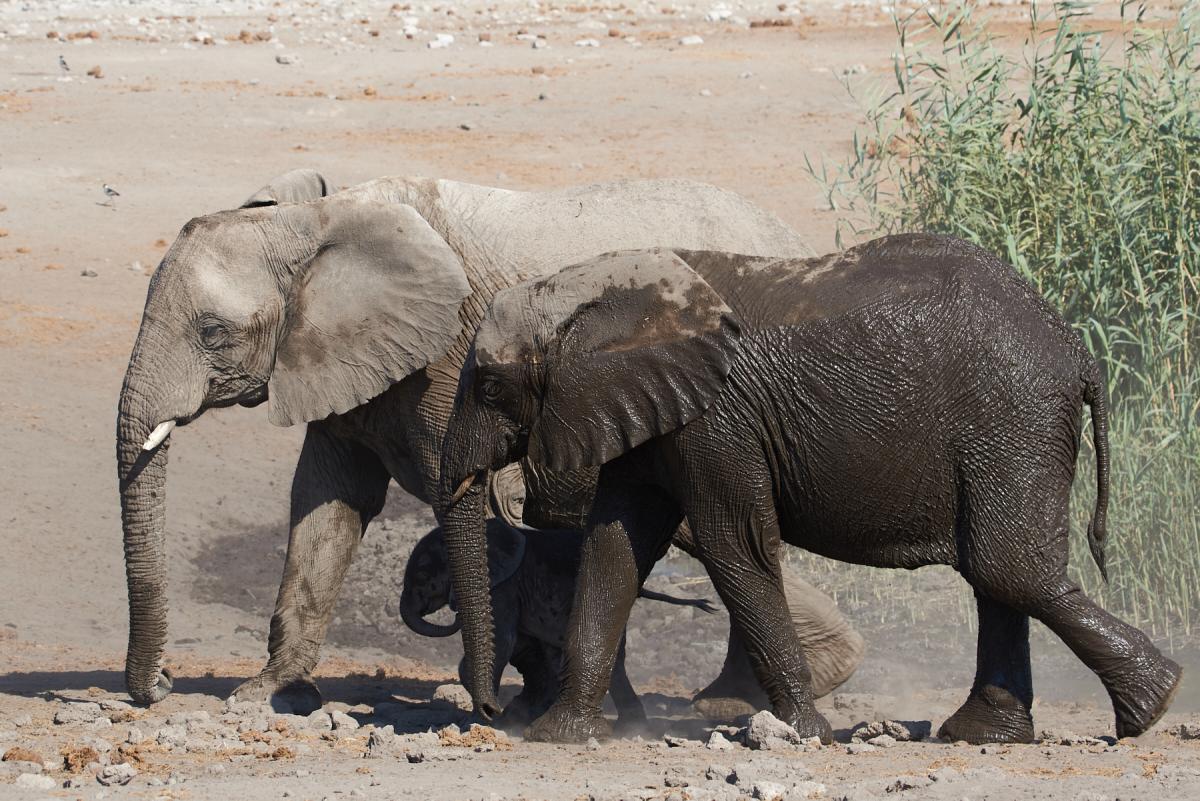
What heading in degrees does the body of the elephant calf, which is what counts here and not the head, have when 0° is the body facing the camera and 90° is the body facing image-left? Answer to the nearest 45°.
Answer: approximately 90°

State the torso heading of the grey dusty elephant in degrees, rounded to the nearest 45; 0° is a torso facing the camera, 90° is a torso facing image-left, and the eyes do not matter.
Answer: approximately 90°

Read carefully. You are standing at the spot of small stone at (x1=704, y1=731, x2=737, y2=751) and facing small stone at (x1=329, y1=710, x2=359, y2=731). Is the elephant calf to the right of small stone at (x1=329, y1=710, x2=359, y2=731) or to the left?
right

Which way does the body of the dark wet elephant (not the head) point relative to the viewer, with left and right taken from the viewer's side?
facing to the left of the viewer

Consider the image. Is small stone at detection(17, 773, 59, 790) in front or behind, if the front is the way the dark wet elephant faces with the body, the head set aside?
in front

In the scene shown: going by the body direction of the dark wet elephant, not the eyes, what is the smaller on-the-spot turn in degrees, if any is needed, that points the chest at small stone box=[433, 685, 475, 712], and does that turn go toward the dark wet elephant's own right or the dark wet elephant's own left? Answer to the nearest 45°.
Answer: approximately 45° to the dark wet elephant's own right

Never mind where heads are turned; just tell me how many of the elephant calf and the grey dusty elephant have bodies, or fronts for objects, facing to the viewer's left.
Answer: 2
